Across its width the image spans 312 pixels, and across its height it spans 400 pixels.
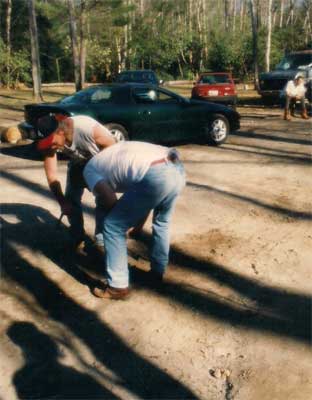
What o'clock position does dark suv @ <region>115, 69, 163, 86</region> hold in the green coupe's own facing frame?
The dark suv is roughly at 9 o'clock from the green coupe.

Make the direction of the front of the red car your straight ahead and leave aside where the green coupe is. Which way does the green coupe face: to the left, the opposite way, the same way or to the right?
to the right

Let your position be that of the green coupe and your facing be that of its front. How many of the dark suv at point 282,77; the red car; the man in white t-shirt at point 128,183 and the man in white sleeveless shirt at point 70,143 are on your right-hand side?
2

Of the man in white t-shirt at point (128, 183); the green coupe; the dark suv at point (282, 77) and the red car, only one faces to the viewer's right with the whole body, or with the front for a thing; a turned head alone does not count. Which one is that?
the green coupe

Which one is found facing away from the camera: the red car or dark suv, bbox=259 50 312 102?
the red car

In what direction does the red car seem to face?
away from the camera

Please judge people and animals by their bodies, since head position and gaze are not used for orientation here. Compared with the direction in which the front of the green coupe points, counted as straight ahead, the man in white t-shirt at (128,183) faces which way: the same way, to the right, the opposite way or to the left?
the opposite way

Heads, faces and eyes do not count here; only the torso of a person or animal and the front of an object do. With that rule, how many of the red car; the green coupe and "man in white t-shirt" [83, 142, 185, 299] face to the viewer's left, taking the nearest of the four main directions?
1

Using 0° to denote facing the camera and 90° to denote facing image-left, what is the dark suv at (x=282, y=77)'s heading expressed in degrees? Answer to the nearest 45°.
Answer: approximately 45°

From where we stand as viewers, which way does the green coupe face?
facing to the right of the viewer

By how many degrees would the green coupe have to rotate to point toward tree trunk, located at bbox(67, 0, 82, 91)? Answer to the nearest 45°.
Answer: approximately 90° to its left

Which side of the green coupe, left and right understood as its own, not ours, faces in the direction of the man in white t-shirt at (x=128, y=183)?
right

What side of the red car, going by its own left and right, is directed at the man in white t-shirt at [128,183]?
back
